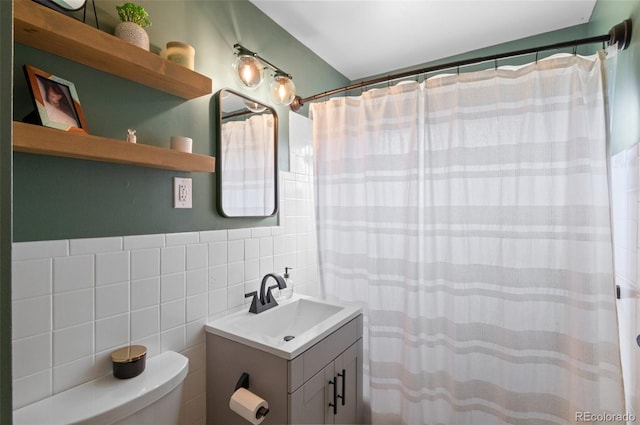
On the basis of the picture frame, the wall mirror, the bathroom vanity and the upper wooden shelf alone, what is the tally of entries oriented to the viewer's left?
0

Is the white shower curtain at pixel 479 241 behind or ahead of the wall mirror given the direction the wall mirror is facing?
ahead

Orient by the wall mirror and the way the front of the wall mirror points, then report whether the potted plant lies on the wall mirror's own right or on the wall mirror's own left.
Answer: on the wall mirror's own right

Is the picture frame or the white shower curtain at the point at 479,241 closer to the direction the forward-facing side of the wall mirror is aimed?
the white shower curtain

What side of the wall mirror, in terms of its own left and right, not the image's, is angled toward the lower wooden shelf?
right

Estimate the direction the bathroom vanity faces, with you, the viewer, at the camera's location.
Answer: facing the viewer and to the right of the viewer

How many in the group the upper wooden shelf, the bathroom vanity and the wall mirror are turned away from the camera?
0

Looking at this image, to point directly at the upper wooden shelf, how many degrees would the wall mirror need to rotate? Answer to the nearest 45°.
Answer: approximately 90° to its right

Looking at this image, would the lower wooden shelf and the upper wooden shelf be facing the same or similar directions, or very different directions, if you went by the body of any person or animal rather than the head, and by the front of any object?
same or similar directions

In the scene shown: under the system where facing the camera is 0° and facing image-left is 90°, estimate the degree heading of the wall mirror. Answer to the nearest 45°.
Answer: approximately 315°

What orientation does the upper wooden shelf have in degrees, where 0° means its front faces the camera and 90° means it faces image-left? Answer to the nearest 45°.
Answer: approximately 315°
